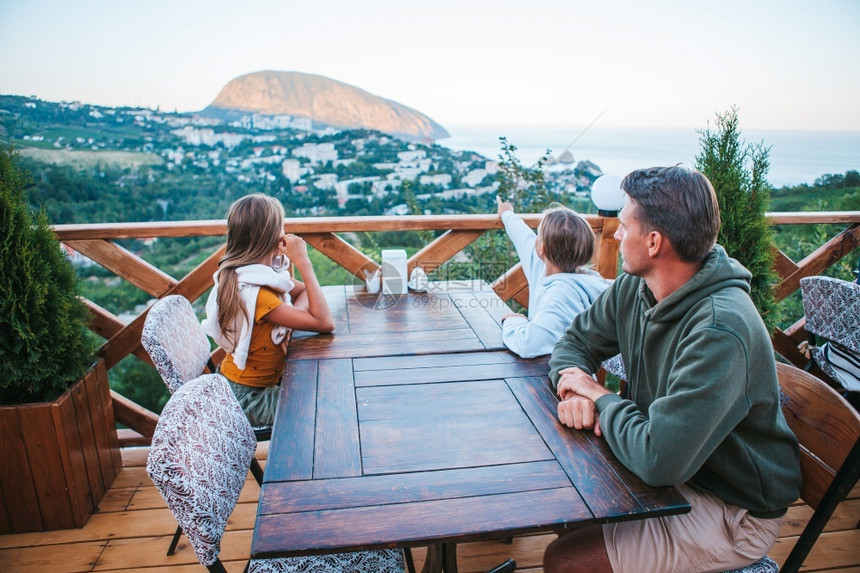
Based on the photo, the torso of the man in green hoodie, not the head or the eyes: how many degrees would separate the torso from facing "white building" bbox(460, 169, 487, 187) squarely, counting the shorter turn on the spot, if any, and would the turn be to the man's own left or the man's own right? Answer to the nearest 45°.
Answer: approximately 45° to the man's own right

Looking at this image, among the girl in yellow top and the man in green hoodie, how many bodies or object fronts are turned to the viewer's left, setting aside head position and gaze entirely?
1

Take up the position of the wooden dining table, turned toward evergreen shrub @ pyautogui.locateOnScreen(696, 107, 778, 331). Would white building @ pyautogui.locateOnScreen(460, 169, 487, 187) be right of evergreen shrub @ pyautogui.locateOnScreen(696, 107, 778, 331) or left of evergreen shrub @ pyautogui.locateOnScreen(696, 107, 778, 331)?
left

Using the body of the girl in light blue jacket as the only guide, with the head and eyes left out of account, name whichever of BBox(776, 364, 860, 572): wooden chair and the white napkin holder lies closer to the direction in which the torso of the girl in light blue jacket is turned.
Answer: the white napkin holder

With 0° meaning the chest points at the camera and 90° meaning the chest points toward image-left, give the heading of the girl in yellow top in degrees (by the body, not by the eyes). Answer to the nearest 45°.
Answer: approximately 225°

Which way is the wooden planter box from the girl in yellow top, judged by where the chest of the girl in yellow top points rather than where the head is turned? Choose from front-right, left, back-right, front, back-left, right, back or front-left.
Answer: back-left

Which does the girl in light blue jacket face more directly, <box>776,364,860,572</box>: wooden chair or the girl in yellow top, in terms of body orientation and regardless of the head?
the girl in yellow top

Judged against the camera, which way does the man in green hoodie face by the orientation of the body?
to the viewer's left

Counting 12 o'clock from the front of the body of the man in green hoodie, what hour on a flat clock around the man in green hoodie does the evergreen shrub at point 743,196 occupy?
The evergreen shrub is roughly at 3 o'clock from the man in green hoodie.

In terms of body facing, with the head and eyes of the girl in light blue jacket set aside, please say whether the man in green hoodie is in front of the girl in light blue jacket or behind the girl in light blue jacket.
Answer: behind

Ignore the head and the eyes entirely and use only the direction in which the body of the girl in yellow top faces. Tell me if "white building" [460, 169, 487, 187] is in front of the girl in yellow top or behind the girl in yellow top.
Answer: in front

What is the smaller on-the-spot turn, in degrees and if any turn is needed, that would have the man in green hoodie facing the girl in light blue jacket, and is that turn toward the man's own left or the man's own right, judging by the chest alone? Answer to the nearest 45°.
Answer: approximately 45° to the man's own right

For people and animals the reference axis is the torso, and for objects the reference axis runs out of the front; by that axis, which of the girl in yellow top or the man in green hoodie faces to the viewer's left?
the man in green hoodie

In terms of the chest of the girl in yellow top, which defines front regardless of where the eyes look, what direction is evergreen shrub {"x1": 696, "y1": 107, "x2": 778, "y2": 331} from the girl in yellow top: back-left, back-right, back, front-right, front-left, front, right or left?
front-right
